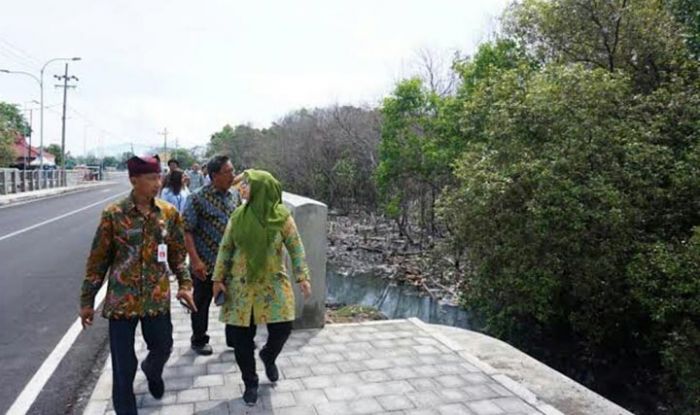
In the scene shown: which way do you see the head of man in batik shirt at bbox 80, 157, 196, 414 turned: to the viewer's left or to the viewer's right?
to the viewer's right

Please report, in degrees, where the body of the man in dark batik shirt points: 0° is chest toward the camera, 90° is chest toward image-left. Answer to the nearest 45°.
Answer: approximately 315°

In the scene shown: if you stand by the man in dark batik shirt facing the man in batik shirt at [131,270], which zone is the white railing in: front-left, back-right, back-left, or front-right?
back-right

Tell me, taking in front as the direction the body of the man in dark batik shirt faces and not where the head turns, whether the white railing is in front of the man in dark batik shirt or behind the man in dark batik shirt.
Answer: behind

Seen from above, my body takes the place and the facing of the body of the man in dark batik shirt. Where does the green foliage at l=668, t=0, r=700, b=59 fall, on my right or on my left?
on my left

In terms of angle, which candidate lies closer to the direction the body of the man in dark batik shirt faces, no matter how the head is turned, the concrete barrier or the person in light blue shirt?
the concrete barrier

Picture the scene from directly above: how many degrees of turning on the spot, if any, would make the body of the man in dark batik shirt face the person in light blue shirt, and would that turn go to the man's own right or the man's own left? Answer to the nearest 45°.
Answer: approximately 135° to the man's own left

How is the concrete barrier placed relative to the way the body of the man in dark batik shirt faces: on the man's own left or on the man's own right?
on the man's own left

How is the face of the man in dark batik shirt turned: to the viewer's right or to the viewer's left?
to the viewer's right

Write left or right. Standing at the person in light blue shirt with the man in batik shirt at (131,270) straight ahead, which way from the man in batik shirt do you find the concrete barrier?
left
